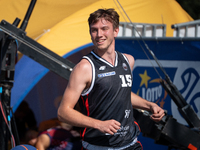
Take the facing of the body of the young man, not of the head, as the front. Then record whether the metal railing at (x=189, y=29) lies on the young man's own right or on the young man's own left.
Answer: on the young man's own left

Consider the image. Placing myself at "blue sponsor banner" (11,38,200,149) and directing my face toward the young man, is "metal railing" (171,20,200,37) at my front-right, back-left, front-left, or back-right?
back-left

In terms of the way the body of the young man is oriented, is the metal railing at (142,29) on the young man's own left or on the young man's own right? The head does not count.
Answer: on the young man's own left

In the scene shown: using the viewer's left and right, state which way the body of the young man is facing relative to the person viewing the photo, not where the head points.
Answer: facing the viewer and to the right of the viewer

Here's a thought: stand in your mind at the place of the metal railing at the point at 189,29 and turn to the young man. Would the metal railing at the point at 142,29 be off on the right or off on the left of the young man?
right
